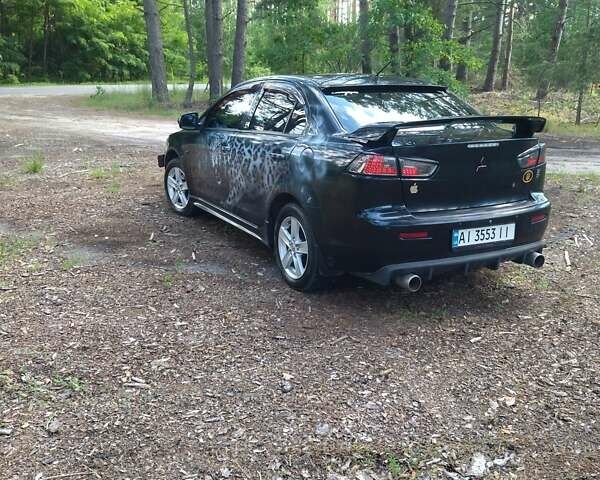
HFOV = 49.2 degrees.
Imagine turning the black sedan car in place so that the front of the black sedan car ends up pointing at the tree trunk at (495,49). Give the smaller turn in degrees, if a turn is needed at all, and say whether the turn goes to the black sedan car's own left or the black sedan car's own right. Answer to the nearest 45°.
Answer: approximately 45° to the black sedan car's own right

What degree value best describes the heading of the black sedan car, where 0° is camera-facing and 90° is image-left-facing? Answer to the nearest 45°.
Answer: approximately 135°

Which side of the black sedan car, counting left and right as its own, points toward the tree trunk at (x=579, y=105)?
right

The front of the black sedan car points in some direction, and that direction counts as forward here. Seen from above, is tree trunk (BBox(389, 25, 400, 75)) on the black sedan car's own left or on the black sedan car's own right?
on the black sedan car's own right

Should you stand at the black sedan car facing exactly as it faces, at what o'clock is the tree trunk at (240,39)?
The tree trunk is roughly at 1 o'clock from the black sedan car.

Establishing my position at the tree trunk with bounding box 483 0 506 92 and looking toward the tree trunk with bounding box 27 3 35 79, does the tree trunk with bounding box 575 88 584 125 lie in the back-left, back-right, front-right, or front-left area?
back-left

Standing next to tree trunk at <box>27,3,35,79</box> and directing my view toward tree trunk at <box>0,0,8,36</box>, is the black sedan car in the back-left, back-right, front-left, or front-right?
back-left
